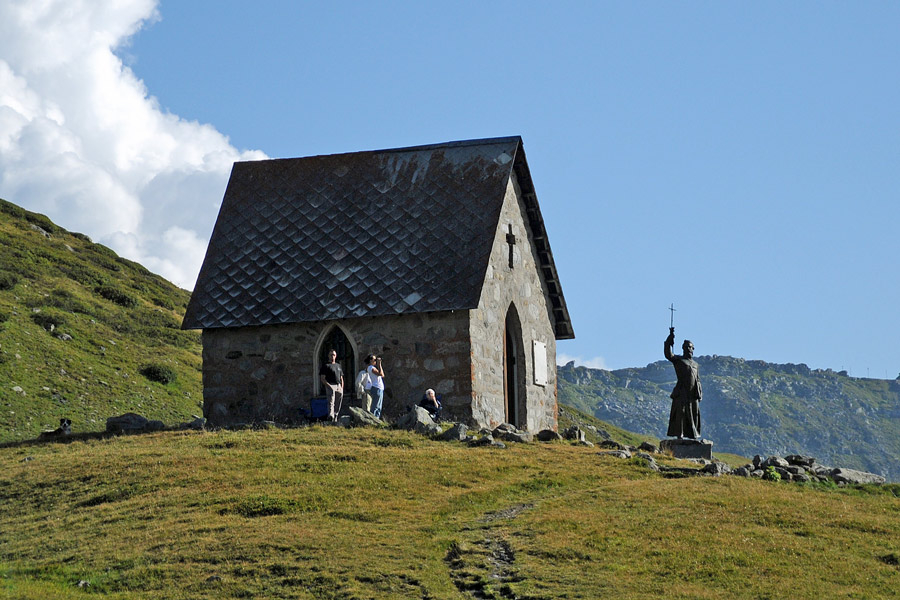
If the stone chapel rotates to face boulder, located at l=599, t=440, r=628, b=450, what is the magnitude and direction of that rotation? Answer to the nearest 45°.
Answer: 0° — it already faces it

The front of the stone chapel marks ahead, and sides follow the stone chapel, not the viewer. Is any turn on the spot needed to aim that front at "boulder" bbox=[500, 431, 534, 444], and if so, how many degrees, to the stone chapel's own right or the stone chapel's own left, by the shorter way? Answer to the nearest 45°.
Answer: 0° — it already faces it

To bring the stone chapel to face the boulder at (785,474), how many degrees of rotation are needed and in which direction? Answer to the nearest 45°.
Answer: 0° — it already faces it

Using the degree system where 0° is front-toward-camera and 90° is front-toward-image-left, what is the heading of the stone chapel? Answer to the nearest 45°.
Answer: approximately 315°

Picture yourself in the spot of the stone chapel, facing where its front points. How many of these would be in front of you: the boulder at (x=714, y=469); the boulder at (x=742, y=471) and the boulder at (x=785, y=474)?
3

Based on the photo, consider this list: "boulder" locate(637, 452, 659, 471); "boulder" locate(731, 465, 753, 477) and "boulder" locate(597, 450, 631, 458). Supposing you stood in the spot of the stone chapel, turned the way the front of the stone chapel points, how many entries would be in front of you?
3

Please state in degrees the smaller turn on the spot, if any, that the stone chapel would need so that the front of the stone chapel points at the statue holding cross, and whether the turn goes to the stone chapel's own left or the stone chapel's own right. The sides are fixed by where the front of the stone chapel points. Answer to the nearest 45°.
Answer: approximately 45° to the stone chapel's own left

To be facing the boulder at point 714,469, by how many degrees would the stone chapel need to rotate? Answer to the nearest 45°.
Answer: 0° — it already faces it

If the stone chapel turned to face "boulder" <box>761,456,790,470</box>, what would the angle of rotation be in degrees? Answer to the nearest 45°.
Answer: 0° — it already faces it
